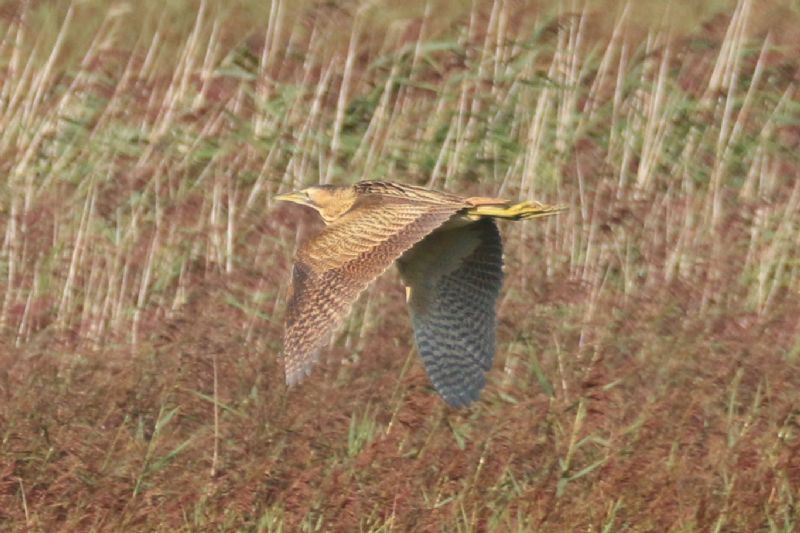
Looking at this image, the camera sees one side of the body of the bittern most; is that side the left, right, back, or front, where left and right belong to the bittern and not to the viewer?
left
